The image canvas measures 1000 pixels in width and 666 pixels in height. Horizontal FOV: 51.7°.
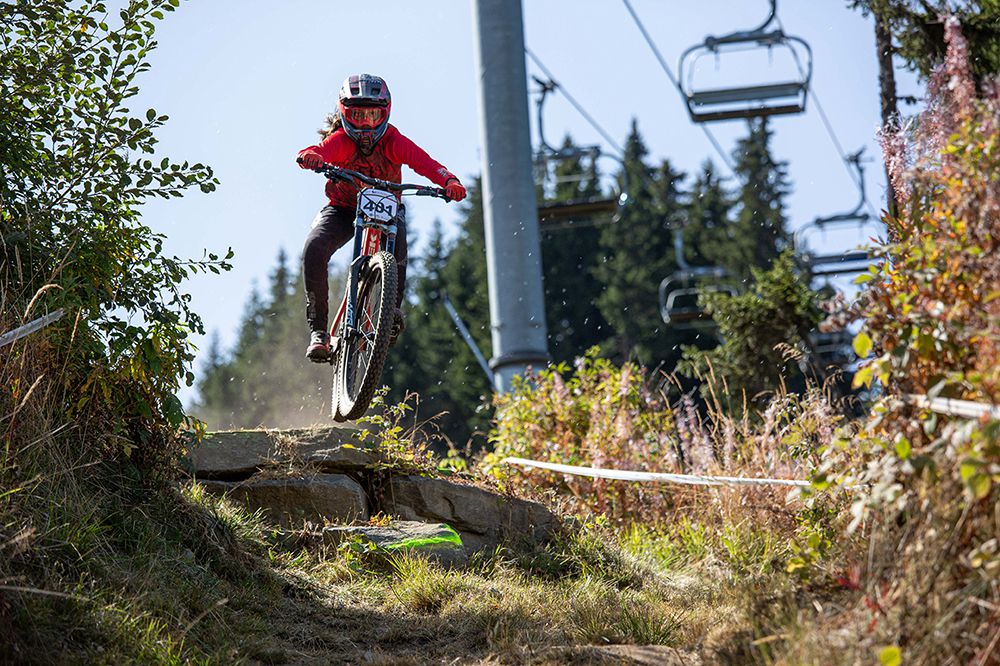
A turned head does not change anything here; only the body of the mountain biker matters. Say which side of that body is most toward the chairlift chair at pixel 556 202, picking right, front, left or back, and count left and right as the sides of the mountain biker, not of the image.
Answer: back

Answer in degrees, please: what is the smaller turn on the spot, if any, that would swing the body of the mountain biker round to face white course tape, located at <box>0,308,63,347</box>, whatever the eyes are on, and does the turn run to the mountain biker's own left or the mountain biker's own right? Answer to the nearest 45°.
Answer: approximately 45° to the mountain biker's own right

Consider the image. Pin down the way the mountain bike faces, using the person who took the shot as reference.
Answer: facing the viewer

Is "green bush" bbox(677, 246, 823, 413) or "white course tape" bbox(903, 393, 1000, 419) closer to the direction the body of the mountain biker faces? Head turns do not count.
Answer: the white course tape

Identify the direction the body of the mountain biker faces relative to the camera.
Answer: toward the camera

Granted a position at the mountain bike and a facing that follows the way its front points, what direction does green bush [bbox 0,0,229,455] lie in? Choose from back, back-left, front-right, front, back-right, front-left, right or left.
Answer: front-right
